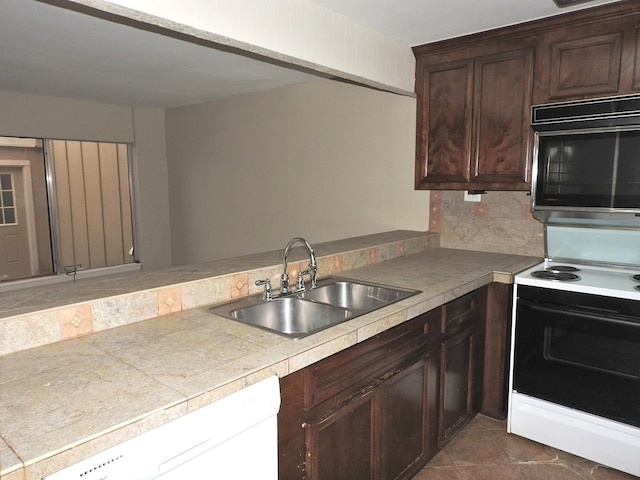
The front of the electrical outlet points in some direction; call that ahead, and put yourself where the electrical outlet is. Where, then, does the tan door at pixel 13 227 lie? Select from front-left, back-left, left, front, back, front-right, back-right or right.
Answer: right

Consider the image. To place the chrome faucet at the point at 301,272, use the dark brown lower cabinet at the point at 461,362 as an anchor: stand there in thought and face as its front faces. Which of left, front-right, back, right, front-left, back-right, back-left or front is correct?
right

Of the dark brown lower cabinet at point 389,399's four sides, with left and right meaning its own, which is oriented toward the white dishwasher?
right

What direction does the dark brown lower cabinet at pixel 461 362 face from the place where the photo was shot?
facing the viewer and to the right of the viewer

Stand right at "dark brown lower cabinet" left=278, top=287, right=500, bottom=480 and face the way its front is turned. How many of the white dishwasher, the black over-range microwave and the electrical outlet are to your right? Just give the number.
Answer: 1

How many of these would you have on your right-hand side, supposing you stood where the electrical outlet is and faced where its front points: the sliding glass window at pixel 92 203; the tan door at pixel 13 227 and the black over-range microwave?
2

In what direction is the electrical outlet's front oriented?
toward the camera

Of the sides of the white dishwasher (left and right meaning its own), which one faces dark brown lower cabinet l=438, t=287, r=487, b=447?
left

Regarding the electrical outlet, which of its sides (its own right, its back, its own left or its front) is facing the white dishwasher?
front

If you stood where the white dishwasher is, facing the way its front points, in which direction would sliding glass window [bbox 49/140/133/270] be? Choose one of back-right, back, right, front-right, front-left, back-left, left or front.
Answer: back-left

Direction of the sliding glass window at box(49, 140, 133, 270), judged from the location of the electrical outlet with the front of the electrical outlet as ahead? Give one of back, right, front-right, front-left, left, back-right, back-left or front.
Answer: right

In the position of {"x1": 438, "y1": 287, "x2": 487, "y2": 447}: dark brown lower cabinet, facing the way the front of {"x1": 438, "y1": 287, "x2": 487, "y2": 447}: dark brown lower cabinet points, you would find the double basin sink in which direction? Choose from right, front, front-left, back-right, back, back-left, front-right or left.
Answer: right

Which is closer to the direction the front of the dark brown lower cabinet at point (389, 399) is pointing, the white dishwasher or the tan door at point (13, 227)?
the white dishwasher
